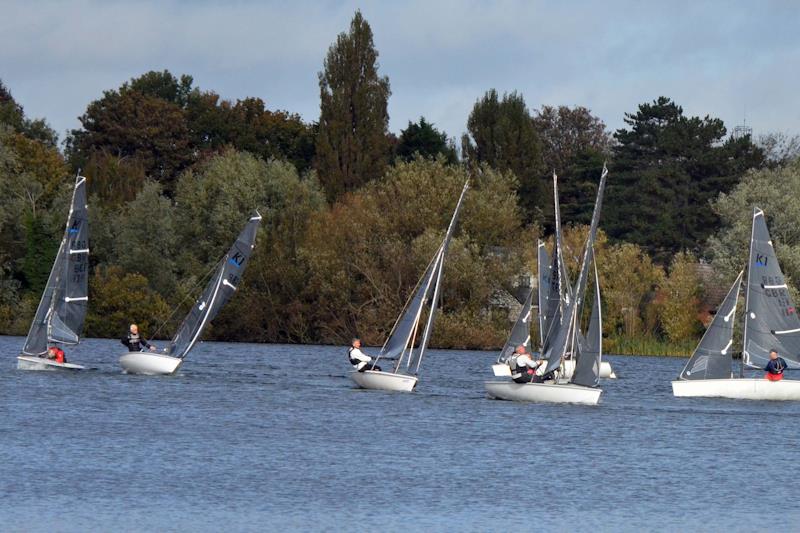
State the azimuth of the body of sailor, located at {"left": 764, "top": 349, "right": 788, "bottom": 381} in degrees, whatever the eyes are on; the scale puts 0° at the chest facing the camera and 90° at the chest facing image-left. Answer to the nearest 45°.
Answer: approximately 45°
